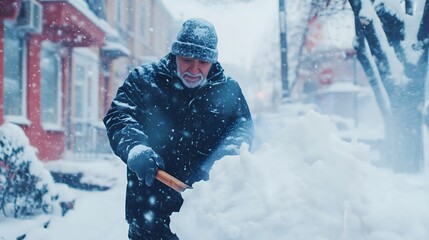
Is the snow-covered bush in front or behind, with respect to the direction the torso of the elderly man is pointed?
behind

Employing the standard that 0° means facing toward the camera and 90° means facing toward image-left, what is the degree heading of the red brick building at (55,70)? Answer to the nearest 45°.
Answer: approximately 315°

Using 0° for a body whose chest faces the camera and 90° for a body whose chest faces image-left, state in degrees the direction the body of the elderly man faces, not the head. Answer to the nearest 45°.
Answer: approximately 0°

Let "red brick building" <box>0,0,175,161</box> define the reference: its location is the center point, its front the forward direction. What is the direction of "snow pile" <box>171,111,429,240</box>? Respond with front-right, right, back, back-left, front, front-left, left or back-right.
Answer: front-right

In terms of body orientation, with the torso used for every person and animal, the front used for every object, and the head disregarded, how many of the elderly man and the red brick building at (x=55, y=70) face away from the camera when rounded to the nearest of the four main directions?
0

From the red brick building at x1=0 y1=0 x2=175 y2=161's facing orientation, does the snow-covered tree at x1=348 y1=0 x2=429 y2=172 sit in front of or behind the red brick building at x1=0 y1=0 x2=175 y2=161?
in front
